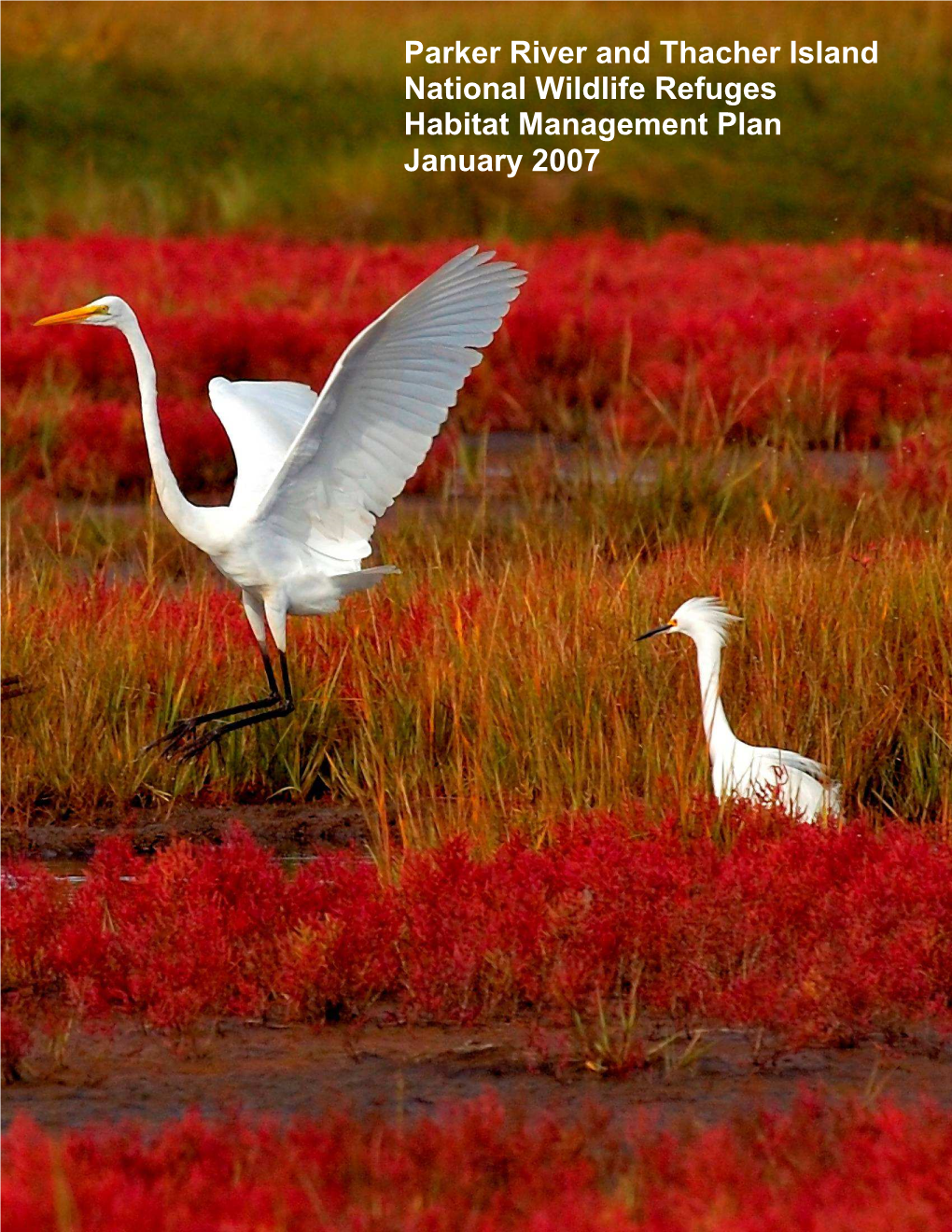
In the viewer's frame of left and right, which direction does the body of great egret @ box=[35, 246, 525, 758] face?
facing to the left of the viewer

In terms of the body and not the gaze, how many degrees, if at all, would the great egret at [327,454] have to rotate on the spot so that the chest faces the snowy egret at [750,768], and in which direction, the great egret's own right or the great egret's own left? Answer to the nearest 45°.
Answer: approximately 135° to the great egret's own left

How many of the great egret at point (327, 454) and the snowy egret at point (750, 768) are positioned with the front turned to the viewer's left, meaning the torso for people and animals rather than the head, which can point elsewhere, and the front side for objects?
2

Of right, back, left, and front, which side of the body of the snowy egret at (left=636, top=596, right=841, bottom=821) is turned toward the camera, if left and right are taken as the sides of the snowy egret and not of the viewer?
left

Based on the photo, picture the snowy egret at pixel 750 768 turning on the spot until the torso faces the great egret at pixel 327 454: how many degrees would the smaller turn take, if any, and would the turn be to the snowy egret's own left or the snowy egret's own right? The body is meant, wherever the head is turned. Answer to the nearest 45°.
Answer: approximately 45° to the snowy egret's own right
